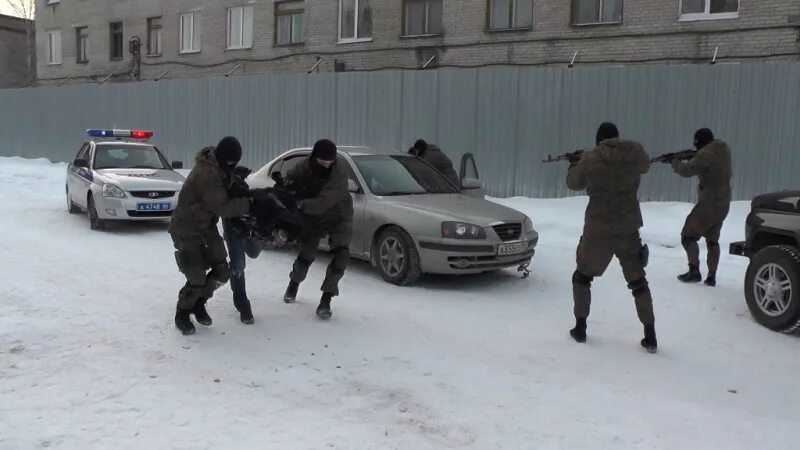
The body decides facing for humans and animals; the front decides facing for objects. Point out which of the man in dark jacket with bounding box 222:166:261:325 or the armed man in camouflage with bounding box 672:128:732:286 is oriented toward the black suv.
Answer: the man in dark jacket

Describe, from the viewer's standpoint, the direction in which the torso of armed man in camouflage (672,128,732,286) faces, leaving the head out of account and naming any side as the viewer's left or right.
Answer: facing to the left of the viewer

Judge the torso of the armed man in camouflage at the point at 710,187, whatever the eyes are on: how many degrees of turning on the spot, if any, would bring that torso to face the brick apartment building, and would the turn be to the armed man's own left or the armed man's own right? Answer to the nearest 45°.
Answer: approximately 45° to the armed man's own right

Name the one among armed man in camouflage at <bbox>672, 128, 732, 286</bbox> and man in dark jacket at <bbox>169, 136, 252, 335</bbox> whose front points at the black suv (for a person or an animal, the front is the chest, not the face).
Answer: the man in dark jacket

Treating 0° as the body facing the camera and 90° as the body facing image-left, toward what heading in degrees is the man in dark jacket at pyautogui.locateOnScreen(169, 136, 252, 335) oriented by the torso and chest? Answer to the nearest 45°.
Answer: approximately 270°

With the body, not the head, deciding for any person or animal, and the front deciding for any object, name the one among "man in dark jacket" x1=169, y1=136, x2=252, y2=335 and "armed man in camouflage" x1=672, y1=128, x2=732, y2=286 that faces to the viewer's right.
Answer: the man in dark jacket

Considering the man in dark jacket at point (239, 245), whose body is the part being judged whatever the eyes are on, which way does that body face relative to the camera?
to the viewer's right

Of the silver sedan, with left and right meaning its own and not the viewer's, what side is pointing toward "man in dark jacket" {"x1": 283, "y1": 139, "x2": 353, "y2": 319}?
right

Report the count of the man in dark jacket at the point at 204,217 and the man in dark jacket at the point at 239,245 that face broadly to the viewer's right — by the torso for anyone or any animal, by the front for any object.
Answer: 2
